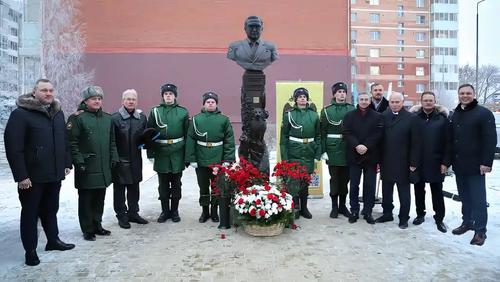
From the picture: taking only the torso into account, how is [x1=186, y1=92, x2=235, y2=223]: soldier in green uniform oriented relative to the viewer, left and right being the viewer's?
facing the viewer

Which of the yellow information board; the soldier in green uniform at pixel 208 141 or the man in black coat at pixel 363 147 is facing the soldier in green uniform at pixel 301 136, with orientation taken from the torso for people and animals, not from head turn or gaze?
the yellow information board

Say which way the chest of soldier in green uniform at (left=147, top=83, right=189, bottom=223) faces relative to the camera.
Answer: toward the camera

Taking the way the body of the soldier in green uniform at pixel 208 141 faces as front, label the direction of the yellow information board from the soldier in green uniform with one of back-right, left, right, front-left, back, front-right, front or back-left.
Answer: back-left

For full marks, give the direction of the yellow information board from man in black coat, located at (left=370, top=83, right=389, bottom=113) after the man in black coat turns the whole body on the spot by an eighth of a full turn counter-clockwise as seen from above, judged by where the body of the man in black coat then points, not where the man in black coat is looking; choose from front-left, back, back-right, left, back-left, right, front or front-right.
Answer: back

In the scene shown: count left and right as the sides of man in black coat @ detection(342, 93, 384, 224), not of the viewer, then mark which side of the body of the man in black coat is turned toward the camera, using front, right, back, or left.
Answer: front

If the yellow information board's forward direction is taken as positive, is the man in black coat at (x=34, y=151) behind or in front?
in front

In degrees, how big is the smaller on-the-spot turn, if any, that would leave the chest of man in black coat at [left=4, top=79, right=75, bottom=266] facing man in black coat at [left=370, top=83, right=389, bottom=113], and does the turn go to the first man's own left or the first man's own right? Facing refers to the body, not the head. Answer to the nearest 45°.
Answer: approximately 45° to the first man's own left

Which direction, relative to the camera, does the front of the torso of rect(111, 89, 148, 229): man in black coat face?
toward the camera

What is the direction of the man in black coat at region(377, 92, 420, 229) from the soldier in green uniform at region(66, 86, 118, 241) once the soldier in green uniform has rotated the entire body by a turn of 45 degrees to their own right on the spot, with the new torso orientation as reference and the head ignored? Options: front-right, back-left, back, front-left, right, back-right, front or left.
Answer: left

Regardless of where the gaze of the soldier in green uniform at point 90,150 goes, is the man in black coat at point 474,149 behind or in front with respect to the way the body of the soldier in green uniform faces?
in front

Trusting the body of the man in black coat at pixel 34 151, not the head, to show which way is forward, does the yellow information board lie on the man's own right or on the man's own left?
on the man's own left

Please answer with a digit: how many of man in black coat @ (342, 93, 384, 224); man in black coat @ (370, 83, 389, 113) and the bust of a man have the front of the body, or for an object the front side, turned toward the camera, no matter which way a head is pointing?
3

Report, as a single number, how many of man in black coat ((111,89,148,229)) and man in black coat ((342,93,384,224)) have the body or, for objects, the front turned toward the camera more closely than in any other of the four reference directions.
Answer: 2

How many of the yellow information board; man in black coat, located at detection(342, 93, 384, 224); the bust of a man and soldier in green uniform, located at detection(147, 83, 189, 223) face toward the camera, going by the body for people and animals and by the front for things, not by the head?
4
